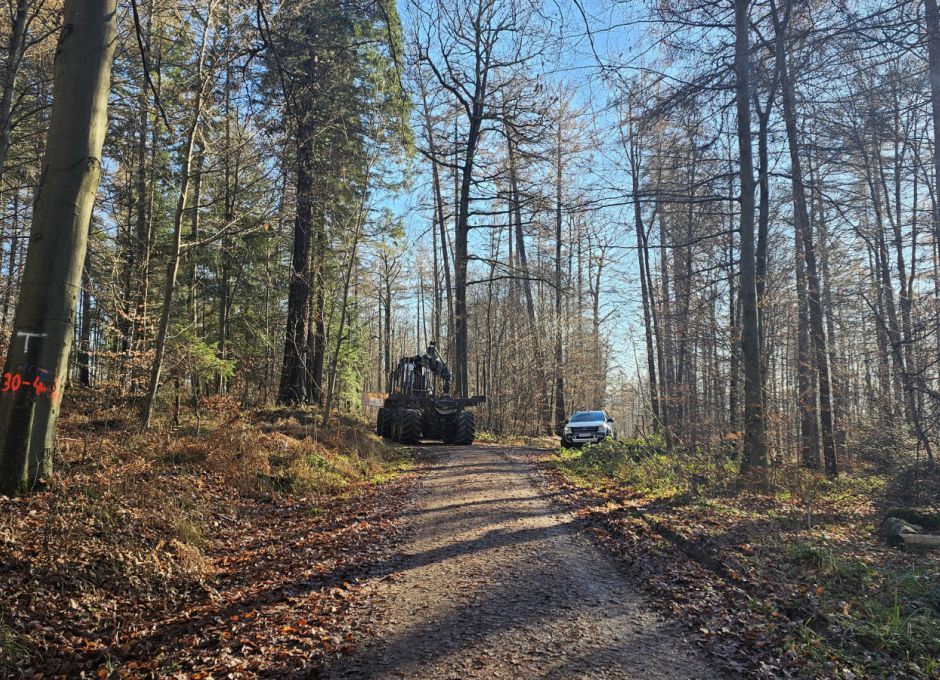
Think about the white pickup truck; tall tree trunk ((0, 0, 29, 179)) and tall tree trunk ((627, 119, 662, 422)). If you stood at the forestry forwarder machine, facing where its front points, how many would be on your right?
2

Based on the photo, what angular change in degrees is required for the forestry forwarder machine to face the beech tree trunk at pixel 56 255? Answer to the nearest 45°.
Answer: approximately 180°

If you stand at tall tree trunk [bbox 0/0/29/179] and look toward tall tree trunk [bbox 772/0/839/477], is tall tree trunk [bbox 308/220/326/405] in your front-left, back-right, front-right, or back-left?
front-left

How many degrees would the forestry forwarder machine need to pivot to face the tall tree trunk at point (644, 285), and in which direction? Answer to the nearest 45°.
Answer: approximately 90° to its right

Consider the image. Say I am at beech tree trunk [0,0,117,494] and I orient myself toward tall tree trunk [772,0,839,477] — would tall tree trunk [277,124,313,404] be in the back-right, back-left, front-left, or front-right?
front-left
